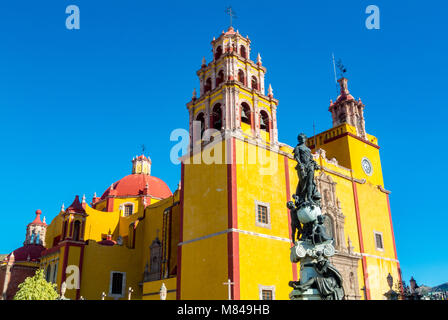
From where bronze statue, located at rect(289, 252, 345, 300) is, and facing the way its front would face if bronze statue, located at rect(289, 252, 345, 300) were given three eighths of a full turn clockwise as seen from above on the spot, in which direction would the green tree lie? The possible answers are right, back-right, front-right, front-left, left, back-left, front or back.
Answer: front-left

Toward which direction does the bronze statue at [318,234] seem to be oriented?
to the viewer's right

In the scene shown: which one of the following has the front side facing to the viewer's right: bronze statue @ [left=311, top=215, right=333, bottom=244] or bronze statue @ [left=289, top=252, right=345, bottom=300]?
bronze statue @ [left=311, top=215, right=333, bottom=244]

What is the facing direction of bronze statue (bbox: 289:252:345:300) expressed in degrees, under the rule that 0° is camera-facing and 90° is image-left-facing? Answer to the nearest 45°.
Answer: approximately 45°
